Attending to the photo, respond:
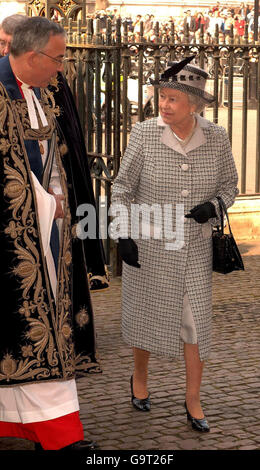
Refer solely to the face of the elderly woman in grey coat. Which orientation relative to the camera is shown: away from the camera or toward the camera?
toward the camera

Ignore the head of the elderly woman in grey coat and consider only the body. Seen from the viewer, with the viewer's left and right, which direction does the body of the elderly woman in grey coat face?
facing the viewer
